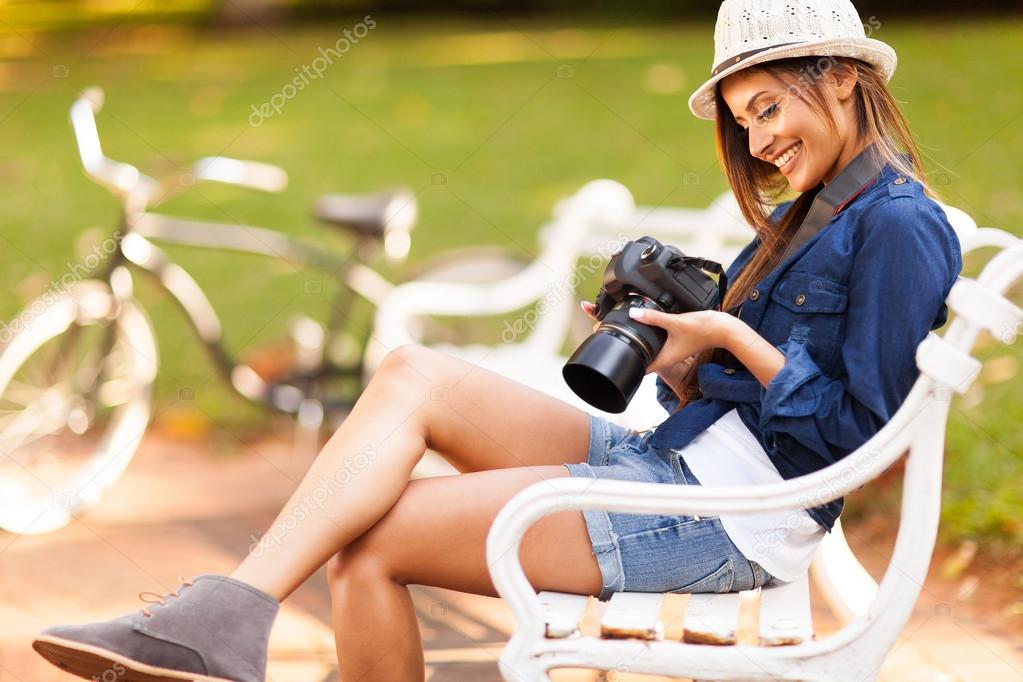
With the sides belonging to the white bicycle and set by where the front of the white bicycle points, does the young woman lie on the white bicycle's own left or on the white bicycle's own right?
on the white bicycle's own left

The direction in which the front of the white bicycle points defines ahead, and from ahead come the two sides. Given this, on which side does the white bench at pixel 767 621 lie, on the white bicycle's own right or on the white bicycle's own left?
on the white bicycle's own left

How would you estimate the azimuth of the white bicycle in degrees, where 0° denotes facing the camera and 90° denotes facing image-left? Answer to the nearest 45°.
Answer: approximately 45°
